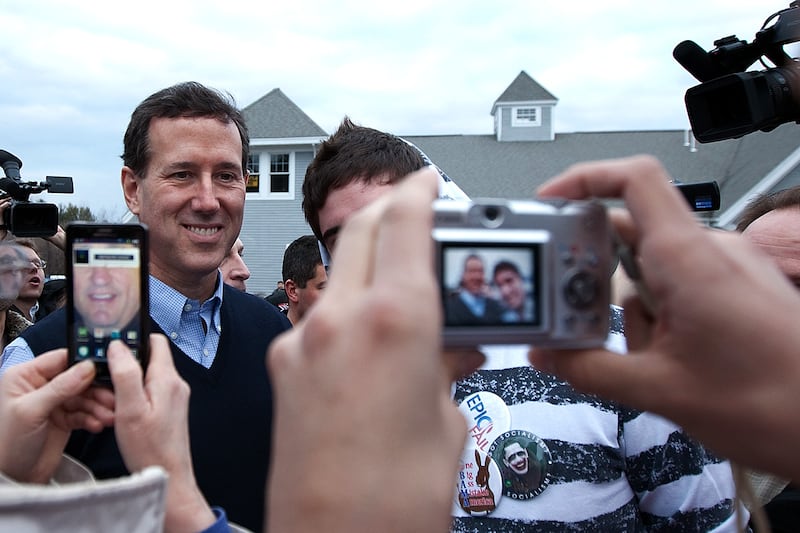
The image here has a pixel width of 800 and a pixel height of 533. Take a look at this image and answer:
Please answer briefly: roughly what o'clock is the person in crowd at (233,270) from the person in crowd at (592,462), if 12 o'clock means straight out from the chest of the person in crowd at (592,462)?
the person in crowd at (233,270) is roughly at 5 o'clock from the person in crowd at (592,462).

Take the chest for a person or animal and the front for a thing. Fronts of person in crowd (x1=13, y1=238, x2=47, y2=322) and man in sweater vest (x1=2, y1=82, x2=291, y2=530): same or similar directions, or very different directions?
same or similar directions

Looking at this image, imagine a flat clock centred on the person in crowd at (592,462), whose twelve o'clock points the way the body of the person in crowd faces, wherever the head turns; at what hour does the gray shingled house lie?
The gray shingled house is roughly at 6 o'clock from the person in crowd.

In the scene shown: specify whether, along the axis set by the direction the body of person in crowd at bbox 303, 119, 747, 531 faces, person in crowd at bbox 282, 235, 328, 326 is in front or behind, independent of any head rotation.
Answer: behind

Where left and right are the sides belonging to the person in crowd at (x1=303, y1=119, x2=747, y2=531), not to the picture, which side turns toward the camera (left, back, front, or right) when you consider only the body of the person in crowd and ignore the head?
front

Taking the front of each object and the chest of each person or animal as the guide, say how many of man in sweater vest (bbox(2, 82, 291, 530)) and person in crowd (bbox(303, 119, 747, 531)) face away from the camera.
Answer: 0

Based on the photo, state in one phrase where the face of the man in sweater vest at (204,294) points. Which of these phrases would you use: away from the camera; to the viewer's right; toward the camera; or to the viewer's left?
toward the camera

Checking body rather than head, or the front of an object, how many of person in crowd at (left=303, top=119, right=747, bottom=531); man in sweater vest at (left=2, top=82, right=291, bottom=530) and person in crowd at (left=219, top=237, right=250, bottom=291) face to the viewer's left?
0

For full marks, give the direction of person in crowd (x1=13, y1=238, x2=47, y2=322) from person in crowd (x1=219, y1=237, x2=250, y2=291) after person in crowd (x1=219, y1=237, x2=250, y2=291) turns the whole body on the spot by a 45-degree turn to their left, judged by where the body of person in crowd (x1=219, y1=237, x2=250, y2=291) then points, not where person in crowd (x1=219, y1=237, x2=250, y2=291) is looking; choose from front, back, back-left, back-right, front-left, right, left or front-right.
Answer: back

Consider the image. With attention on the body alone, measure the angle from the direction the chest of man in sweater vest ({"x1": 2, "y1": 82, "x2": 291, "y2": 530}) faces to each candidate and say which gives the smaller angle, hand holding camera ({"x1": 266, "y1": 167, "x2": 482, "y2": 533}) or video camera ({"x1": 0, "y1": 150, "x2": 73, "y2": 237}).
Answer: the hand holding camera

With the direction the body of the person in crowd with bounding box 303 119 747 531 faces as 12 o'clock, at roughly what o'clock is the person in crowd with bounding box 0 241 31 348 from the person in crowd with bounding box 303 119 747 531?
the person in crowd with bounding box 0 241 31 348 is roughly at 4 o'clock from the person in crowd with bounding box 303 119 747 531.
